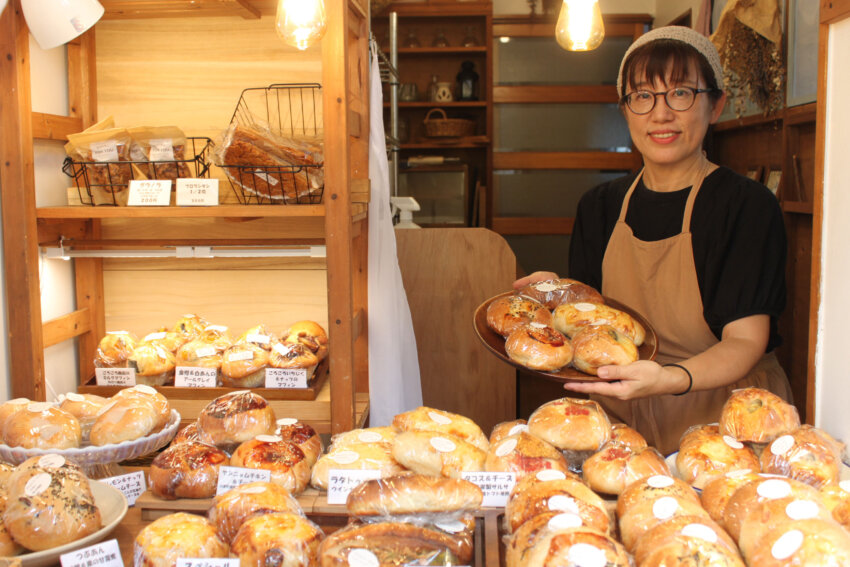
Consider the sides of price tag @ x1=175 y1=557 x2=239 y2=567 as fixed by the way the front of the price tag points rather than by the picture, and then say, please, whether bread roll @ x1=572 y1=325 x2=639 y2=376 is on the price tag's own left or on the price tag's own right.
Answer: on the price tag's own left

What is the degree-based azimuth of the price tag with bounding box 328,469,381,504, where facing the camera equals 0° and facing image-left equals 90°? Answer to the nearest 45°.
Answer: approximately 0°

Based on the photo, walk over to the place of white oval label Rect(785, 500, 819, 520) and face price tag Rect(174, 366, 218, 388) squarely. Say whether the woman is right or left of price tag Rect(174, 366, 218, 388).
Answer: right
